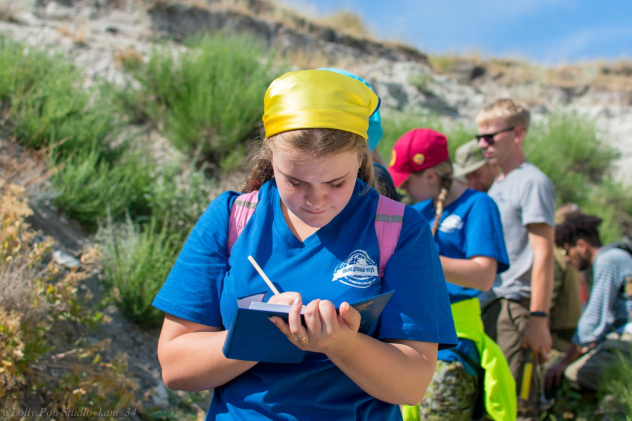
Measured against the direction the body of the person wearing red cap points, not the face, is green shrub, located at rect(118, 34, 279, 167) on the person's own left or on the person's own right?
on the person's own right

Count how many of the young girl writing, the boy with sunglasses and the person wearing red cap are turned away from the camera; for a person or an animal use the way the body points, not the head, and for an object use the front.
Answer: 0

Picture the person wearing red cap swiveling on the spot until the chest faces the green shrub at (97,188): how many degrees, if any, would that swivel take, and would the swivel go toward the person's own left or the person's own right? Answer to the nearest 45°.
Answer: approximately 90° to the person's own right

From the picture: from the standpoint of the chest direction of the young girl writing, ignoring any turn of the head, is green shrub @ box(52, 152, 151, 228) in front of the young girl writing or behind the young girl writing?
behind

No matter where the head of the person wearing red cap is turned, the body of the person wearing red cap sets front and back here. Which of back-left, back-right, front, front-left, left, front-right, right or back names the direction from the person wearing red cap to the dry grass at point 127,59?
right

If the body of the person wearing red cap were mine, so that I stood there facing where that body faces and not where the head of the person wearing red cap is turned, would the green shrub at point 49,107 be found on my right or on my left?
on my right

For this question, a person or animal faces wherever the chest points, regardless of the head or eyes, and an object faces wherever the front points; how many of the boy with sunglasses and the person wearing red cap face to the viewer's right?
0

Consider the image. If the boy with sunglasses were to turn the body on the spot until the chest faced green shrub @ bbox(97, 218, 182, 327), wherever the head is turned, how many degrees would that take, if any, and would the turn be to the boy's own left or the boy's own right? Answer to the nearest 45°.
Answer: approximately 45° to the boy's own right

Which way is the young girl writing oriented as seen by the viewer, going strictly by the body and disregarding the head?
toward the camera

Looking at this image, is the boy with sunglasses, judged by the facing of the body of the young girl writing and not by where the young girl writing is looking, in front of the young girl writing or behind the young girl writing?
behind

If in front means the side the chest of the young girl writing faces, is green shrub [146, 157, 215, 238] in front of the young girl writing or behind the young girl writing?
behind

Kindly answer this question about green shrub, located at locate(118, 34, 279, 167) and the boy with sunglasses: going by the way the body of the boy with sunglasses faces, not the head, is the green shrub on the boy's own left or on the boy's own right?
on the boy's own right

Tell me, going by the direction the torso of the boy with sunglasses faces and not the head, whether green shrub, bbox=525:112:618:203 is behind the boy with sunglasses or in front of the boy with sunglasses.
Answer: behind

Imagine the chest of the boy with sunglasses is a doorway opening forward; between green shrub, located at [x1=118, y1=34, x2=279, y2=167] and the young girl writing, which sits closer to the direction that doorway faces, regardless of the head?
the young girl writing
